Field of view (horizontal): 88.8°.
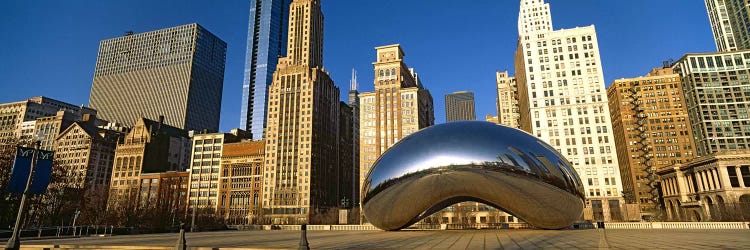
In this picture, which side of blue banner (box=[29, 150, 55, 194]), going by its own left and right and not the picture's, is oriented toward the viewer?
front

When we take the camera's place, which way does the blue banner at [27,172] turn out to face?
facing the viewer

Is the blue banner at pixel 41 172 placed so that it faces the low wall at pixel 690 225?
no

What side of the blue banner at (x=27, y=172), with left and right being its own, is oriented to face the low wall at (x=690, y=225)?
left
